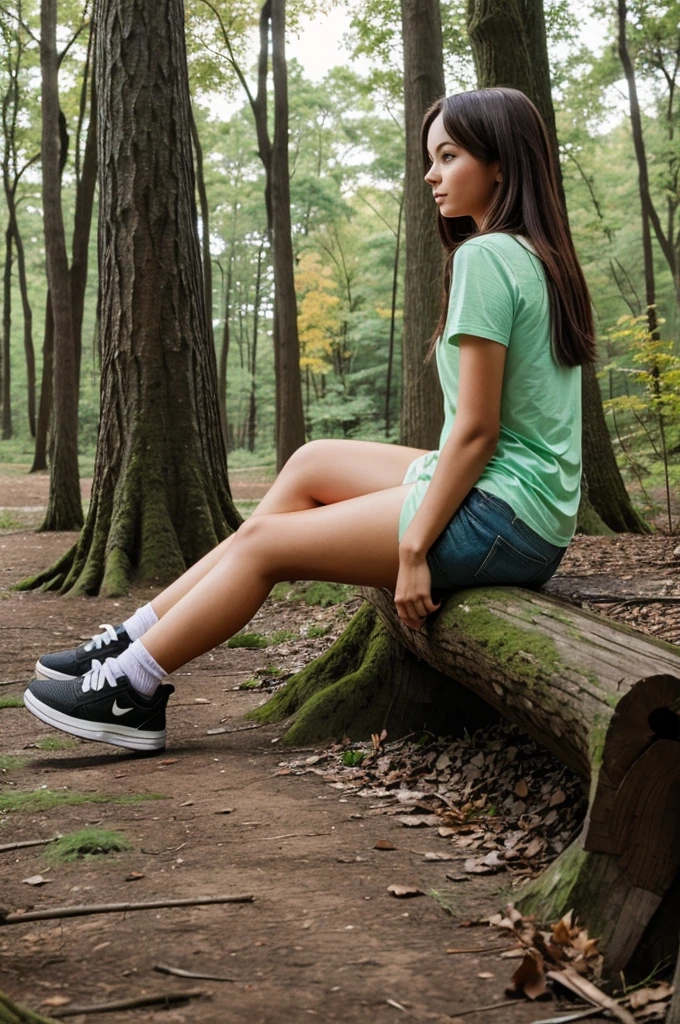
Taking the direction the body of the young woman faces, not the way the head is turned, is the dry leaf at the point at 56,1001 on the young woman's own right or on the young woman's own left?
on the young woman's own left

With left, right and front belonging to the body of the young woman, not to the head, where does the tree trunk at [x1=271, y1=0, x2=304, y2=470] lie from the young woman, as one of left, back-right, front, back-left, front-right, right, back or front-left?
right

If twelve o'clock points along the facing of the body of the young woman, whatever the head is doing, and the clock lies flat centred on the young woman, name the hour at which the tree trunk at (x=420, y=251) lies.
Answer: The tree trunk is roughly at 3 o'clock from the young woman.

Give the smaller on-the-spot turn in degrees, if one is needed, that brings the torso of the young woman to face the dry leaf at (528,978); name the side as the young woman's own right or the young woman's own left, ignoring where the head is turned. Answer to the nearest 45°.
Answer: approximately 90° to the young woman's own left

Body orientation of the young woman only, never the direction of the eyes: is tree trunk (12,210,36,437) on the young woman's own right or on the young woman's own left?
on the young woman's own right

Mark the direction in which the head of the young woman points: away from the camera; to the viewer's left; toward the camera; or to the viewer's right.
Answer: to the viewer's left

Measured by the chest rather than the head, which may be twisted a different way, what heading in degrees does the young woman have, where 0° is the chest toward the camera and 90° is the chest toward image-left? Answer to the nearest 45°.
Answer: approximately 90°
